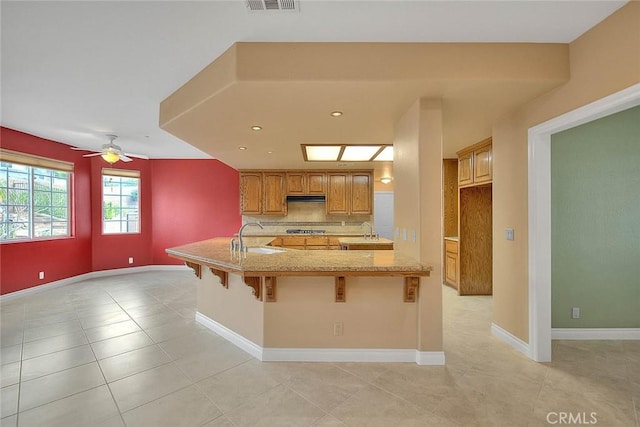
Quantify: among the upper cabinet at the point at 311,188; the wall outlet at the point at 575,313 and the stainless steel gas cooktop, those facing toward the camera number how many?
3

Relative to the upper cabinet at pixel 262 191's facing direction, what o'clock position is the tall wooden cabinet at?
The tall wooden cabinet is roughly at 10 o'clock from the upper cabinet.

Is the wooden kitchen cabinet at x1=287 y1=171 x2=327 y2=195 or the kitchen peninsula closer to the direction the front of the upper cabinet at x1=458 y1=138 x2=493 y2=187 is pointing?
the kitchen peninsula

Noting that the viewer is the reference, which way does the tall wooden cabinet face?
facing the viewer and to the left of the viewer

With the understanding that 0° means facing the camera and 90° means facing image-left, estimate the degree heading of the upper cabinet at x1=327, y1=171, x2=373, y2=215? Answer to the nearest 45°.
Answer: approximately 0°

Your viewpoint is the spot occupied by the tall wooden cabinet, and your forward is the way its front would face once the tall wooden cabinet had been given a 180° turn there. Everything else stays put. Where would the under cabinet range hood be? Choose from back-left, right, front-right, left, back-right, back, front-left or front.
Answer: back-left

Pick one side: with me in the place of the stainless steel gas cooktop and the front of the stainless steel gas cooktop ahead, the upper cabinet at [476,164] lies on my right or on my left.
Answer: on my left

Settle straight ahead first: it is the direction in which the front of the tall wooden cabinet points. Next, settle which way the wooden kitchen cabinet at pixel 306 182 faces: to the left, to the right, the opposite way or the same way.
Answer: to the left

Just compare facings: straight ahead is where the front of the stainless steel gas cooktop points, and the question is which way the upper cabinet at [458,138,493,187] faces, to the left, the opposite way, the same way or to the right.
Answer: to the right

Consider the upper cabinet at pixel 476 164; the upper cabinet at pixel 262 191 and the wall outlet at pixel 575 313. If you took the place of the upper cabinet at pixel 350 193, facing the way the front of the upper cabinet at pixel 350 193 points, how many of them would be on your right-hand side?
1

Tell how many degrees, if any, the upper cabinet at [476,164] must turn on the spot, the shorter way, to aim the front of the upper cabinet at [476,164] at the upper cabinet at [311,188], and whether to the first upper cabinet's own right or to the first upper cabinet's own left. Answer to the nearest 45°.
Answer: approximately 45° to the first upper cabinet's own right

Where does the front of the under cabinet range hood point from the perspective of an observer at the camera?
facing the viewer

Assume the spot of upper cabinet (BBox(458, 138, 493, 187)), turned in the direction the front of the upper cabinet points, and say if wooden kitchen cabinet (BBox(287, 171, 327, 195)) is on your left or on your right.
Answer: on your right

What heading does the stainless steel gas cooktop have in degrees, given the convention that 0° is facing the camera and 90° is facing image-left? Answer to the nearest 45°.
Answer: approximately 0°

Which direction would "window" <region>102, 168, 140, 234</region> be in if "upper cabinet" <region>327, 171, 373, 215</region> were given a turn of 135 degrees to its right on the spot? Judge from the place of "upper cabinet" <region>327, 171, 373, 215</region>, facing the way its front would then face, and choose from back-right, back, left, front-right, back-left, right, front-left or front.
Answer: front-left

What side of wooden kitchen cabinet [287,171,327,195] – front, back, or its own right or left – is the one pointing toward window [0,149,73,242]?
right
